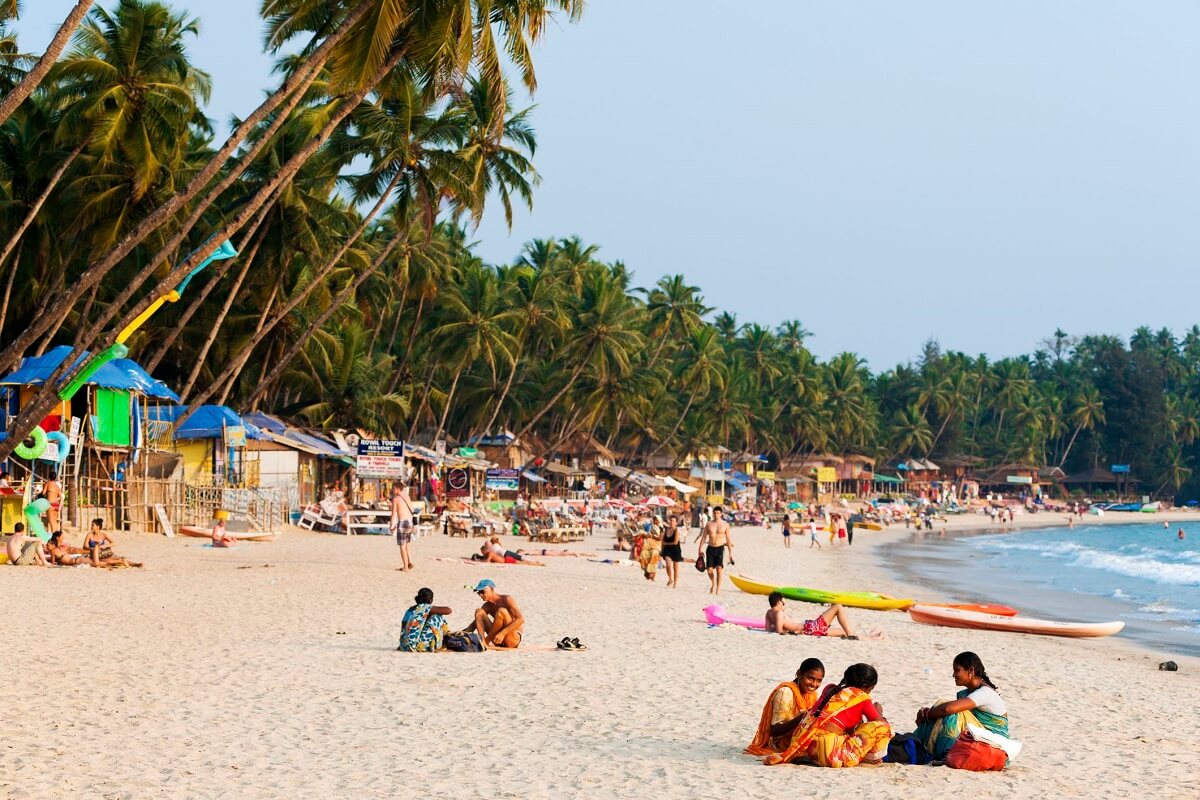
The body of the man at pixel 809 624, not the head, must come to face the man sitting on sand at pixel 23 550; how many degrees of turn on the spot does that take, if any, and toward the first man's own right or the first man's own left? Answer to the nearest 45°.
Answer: approximately 180°

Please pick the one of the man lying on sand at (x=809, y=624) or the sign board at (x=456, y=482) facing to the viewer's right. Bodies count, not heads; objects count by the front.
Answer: the man lying on sand

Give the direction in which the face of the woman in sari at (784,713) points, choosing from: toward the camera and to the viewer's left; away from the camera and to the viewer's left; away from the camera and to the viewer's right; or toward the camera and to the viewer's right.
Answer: toward the camera and to the viewer's right

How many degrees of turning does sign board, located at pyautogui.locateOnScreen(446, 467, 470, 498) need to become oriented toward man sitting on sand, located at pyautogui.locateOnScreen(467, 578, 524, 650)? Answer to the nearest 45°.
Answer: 0° — it already faces them

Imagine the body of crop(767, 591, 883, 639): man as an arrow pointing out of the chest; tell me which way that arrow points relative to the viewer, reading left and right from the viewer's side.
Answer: facing to the right of the viewer

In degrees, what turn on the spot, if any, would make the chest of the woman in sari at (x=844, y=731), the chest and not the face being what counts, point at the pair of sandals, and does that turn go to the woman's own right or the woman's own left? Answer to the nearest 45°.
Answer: approximately 90° to the woman's own left

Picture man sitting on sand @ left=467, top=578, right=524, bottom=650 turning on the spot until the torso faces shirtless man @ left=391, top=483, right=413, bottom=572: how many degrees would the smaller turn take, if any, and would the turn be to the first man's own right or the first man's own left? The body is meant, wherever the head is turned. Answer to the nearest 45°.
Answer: approximately 135° to the first man's own right

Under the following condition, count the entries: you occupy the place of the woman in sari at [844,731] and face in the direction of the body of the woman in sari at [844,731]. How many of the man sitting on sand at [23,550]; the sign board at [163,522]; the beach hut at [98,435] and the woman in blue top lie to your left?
4

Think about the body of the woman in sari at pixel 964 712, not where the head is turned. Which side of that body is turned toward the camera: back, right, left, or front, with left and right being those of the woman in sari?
left

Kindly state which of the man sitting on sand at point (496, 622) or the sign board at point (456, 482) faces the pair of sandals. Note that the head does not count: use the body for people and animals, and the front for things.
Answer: the sign board

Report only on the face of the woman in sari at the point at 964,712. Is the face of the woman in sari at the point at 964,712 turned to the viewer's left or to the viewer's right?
to the viewer's left

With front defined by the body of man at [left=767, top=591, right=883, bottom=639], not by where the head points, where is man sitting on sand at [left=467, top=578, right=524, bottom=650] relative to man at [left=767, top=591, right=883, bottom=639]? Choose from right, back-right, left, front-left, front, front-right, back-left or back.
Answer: back-right

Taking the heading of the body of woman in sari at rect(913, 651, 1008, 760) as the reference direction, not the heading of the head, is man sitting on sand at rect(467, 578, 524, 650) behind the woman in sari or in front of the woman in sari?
in front

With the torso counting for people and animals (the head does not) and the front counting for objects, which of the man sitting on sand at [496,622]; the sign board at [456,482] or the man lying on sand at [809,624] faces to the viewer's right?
the man lying on sand at [809,624]

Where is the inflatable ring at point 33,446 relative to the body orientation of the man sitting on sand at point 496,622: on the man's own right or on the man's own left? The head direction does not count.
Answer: on the man's own right
